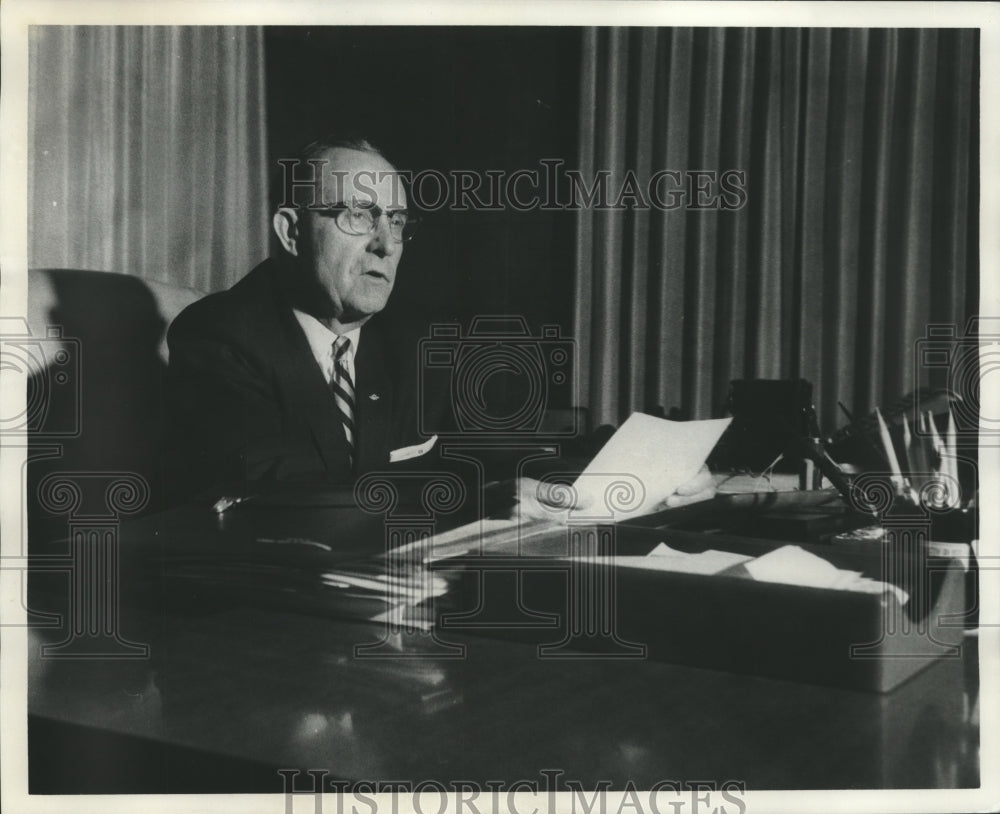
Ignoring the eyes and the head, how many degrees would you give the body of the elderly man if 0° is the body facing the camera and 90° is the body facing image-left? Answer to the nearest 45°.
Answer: approximately 315°

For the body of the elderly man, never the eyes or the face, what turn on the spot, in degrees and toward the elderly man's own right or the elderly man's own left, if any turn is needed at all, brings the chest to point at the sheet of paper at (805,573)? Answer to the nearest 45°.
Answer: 0° — they already face it

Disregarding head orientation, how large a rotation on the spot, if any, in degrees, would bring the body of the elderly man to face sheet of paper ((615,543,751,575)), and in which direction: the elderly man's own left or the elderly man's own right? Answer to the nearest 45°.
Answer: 0° — they already face it
